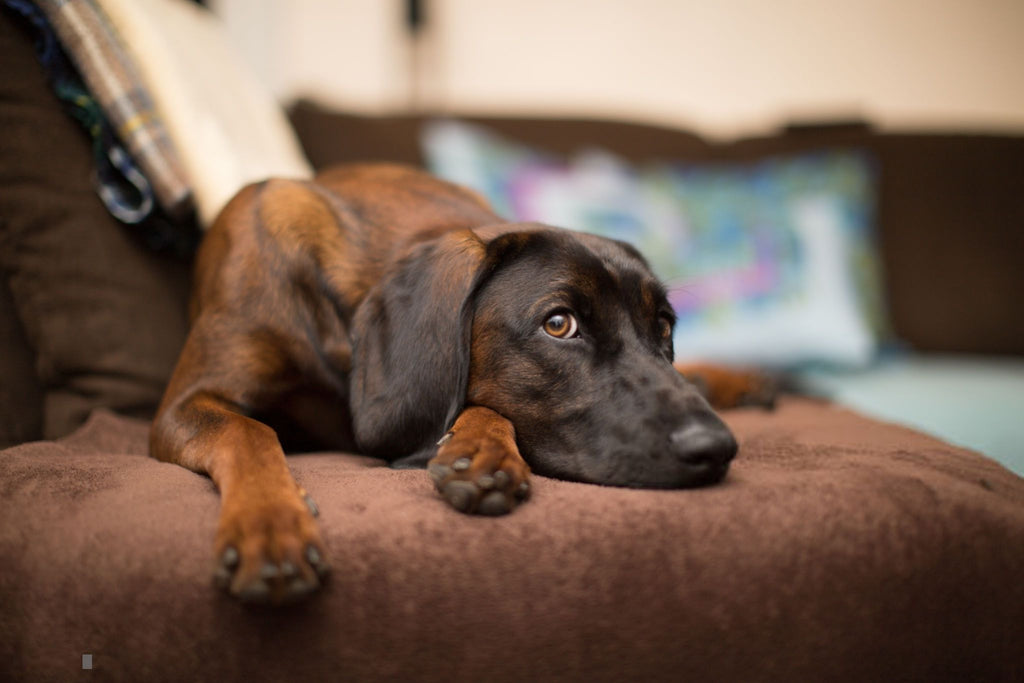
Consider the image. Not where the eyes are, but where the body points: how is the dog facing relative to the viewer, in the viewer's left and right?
facing the viewer and to the right of the viewer

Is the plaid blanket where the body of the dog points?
no

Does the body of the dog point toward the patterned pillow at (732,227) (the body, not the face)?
no
